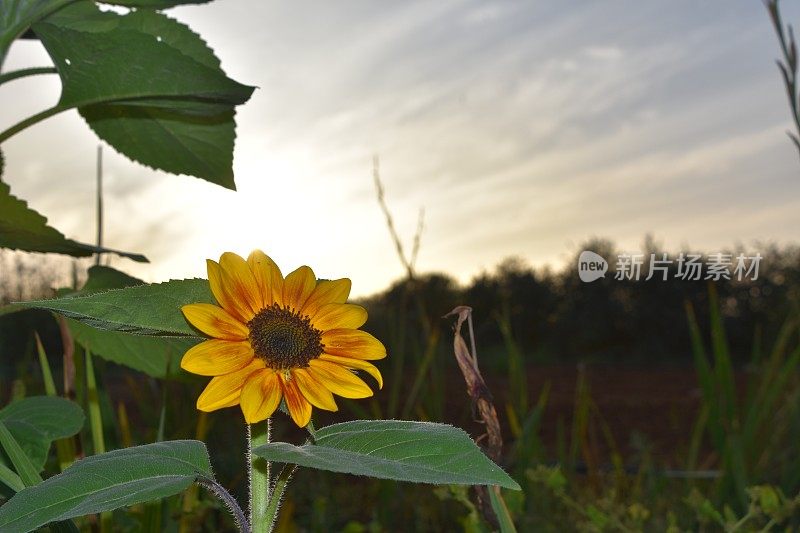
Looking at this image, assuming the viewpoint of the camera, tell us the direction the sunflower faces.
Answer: facing the viewer

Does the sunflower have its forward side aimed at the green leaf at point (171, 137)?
no
